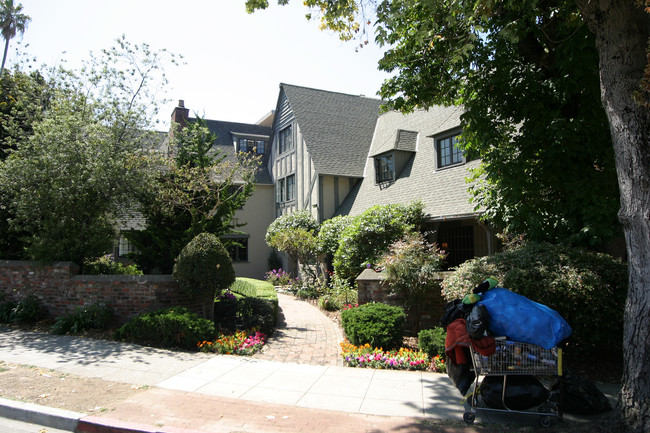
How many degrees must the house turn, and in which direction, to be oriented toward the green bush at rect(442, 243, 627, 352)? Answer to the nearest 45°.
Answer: approximately 45° to its left

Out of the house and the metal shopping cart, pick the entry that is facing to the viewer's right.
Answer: the metal shopping cart

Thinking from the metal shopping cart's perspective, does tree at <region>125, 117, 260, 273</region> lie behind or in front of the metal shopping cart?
behind

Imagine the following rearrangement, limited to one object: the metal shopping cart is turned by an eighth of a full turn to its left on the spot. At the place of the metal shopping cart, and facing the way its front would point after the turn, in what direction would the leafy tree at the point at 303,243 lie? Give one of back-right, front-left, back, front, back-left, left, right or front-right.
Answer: left

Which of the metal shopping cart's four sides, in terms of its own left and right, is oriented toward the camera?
right

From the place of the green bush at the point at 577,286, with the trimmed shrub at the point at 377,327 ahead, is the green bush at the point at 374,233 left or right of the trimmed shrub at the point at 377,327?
right

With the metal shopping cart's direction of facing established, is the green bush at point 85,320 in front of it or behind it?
behind

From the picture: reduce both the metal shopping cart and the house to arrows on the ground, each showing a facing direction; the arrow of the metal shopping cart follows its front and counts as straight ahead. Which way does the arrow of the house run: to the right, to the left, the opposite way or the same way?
to the right

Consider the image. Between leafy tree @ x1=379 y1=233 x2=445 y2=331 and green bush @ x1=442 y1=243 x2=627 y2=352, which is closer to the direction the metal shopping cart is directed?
the green bush

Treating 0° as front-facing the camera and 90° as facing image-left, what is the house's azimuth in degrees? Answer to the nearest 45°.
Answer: approximately 45°

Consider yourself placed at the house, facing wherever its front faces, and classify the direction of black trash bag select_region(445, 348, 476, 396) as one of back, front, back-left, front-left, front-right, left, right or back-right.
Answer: front-left

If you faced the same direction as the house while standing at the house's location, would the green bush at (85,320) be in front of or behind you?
in front

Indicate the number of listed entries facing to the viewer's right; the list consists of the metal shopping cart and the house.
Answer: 1
